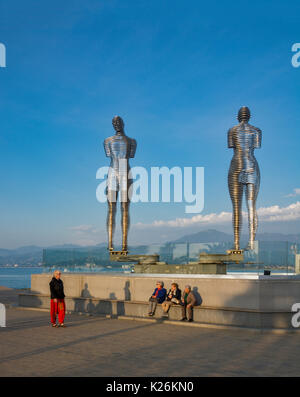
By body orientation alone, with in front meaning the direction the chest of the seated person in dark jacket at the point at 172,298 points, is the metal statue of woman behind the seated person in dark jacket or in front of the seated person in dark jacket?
behind

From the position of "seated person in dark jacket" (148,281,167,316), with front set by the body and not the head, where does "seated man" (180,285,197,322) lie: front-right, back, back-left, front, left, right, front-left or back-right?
left

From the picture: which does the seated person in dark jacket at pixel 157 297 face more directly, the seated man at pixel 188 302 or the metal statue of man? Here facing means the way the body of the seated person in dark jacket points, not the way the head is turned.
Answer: the seated man

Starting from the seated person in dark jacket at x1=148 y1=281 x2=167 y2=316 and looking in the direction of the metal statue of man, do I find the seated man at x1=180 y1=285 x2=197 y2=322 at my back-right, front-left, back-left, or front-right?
back-right

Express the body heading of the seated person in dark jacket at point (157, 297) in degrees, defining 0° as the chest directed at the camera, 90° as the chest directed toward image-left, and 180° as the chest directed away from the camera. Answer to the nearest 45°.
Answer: approximately 45°

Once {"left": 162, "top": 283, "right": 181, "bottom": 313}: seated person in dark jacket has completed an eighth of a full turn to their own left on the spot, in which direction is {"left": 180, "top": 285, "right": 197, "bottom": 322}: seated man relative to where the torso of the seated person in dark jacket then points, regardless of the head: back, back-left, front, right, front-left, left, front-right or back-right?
front-left

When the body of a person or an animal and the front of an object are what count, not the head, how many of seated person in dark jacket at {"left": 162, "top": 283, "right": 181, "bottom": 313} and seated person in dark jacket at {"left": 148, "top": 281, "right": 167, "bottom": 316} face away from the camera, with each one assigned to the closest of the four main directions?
0
